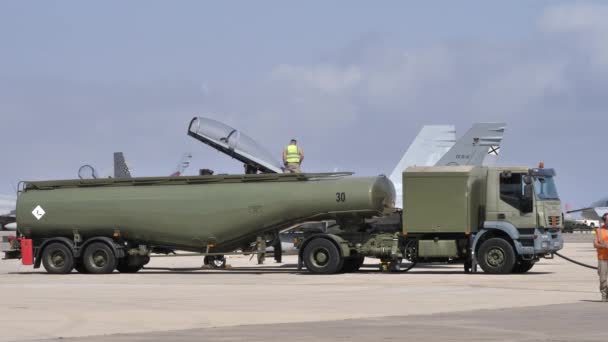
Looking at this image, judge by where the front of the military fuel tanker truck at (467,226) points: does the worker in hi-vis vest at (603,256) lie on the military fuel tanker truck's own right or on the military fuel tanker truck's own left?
on the military fuel tanker truck's own right

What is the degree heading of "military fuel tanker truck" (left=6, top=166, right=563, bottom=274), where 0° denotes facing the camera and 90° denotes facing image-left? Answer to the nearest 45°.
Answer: approximately 270°

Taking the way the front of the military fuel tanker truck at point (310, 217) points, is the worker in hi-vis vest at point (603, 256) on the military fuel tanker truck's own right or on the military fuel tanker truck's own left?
on the military fuel tanker truck's own right

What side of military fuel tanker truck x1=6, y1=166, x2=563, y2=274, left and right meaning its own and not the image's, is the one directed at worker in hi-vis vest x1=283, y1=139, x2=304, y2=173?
left

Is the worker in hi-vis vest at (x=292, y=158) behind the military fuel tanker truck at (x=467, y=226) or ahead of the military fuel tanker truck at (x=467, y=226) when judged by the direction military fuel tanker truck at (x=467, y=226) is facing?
behind
